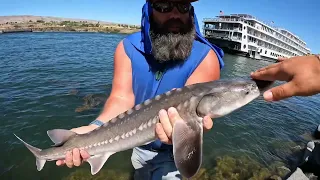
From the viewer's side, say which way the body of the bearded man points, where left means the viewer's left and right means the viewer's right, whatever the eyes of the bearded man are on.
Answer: facing the viewer
